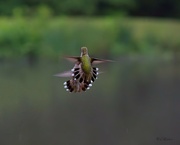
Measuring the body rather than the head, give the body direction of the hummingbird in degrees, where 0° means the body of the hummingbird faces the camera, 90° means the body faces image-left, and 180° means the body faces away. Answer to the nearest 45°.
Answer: approximately 180°
